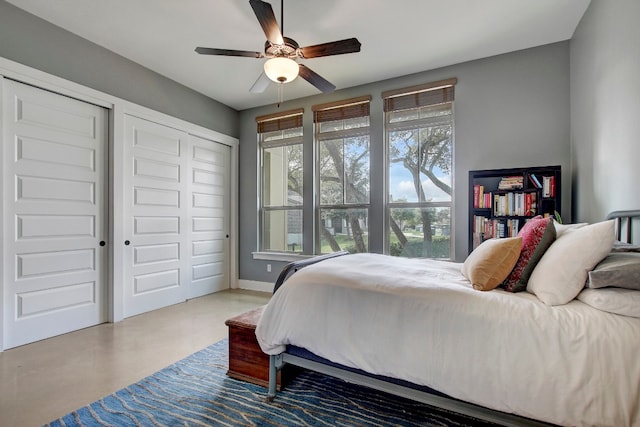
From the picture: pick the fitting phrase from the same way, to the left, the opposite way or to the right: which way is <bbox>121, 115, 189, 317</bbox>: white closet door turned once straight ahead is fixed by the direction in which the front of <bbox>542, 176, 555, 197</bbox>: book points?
to the left

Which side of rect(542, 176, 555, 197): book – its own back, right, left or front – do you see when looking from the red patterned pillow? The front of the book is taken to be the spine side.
front

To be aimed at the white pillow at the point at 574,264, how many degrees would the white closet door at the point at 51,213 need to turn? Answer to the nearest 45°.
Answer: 0° — it already faces it

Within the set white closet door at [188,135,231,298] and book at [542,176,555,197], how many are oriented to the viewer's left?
0

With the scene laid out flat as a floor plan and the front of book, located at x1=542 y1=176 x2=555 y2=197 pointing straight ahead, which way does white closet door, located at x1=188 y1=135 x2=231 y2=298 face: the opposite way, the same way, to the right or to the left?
to the left

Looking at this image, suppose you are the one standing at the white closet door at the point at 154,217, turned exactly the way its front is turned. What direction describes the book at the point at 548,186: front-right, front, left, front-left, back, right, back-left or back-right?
front

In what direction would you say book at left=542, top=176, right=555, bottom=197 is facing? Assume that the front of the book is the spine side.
toward the camera

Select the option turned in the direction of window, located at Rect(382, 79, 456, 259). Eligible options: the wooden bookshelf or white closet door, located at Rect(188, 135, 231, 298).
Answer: the white closet door

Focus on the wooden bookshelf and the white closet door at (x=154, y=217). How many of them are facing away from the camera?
0

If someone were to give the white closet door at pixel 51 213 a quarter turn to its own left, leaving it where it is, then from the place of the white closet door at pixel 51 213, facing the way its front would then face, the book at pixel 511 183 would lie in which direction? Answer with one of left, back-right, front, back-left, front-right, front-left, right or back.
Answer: right

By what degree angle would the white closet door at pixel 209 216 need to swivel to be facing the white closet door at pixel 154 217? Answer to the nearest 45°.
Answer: approximately 90° to its right

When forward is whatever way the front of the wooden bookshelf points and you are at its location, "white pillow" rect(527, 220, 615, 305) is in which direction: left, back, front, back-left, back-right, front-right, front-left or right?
front

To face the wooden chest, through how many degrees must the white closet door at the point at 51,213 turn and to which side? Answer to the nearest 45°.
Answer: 0° — it already faces it

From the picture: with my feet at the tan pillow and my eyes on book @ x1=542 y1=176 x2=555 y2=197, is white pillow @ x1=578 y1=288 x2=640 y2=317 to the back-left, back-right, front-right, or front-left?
back-right

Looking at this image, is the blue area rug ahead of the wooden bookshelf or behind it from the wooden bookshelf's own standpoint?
ahead

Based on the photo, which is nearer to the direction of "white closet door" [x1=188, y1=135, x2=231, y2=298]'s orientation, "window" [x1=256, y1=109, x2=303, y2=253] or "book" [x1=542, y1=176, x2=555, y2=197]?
the book

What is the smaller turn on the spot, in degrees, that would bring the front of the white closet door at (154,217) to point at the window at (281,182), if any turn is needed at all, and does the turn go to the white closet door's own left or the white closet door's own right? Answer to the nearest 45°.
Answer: approximately 45° to the white closet door's own left

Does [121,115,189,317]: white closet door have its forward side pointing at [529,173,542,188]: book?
yes

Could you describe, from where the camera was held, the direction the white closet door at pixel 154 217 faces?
facing the viewer and to the right of the viewer

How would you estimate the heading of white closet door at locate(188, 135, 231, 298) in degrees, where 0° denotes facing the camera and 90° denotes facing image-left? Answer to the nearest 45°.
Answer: approximately 315°
